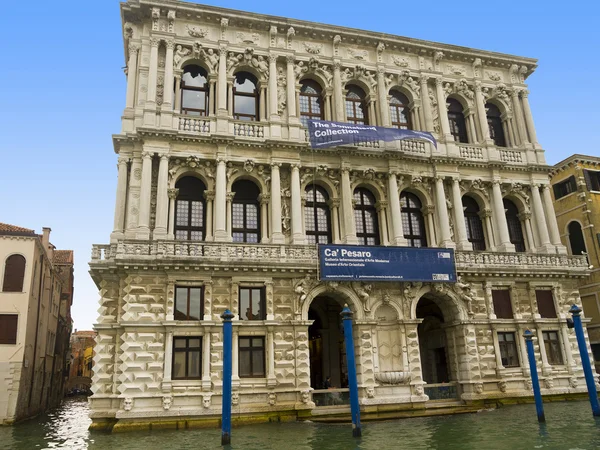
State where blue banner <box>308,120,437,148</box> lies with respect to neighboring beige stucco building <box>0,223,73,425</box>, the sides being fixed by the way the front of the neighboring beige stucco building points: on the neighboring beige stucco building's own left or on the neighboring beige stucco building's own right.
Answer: on the neighboring beige stucco building's own left

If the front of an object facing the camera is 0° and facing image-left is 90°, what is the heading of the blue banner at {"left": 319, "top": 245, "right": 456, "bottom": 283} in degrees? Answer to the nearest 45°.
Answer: approximately 0°

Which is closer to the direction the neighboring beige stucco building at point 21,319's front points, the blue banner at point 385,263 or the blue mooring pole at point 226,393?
the blue mooring pole

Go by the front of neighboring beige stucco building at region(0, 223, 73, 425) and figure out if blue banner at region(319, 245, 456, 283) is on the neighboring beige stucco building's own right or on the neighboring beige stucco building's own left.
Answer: on the neighboring beige stucco building's own left

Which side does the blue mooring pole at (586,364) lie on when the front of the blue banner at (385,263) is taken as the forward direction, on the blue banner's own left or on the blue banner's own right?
on the blue banner's own left

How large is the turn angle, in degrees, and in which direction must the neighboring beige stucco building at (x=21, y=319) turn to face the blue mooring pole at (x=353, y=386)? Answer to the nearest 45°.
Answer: approximately 45° to its left

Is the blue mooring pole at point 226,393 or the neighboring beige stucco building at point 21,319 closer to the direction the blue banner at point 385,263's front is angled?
the blue mooring pole

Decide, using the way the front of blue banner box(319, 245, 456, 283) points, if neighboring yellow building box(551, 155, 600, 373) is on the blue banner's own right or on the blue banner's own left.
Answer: on the blue banner's own left

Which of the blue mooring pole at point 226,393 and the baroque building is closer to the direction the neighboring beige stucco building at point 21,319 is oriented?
the blue mooring pole

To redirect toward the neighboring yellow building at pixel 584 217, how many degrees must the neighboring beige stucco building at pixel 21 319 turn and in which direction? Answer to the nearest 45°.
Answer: approximately 90° to its left
